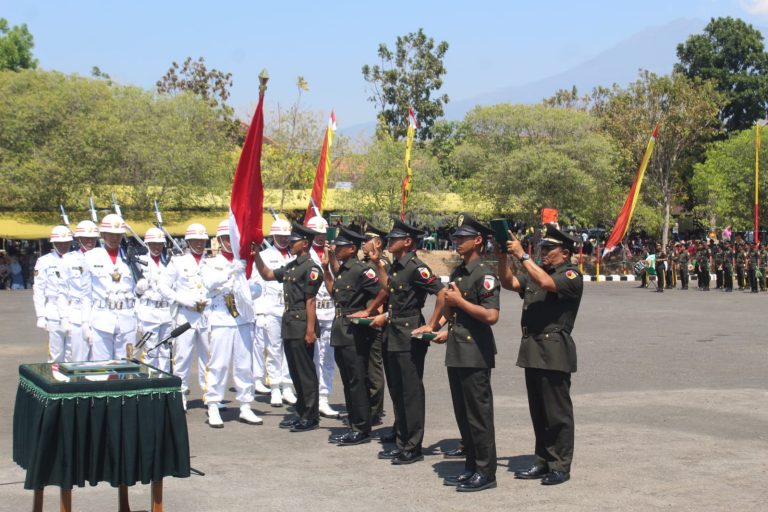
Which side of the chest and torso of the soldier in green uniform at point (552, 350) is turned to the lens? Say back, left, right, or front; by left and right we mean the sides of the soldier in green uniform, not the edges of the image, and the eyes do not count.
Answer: left

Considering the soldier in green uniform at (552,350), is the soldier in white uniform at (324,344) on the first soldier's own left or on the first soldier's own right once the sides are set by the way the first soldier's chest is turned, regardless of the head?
on the first soldier's own right

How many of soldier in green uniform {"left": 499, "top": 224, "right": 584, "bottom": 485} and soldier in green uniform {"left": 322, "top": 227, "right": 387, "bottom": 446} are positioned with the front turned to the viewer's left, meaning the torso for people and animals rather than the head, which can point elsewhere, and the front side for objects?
2

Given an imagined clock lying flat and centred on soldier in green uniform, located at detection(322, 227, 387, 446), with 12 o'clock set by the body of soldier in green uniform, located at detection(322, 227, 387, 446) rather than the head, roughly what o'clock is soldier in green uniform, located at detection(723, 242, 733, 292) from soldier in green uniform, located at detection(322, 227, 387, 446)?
soldier in green uniform, located at detection(723, 242, 733, 292) is roughly at 4 o'clock from soldier in green uniform, located at detection(322, 227, 387, 446).

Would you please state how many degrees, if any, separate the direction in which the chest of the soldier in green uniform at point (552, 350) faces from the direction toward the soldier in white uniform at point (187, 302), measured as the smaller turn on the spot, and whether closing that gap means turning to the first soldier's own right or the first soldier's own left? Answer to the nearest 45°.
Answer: approximately 45° to the first soldier's own right

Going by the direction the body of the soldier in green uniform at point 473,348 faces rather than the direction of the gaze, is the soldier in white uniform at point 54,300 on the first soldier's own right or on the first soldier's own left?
on the first soldier's own right

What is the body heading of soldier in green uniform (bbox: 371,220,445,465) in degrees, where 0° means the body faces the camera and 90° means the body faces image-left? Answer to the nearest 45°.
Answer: approximately 45°

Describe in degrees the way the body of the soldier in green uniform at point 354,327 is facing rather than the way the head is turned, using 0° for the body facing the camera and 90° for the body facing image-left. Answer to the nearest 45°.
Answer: approximately 90°
